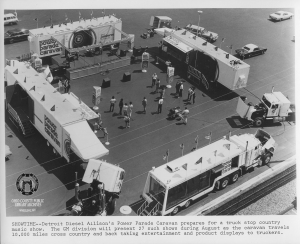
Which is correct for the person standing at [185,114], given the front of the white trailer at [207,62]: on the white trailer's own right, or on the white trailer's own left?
on the white trailer's own right

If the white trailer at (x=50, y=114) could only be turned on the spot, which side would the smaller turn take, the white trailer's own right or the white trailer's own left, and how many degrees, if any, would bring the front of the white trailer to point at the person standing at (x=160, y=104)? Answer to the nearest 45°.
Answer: approximately 45° to the white trailer's own left

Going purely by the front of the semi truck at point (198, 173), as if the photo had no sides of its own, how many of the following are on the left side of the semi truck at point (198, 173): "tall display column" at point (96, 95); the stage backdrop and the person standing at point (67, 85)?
3

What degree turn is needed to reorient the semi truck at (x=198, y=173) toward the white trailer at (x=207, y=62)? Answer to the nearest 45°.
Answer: approximately 45° to its left

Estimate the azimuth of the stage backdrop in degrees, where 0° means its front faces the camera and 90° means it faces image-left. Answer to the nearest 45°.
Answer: approximately 315°

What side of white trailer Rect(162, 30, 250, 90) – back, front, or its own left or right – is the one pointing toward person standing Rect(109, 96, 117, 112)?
right
